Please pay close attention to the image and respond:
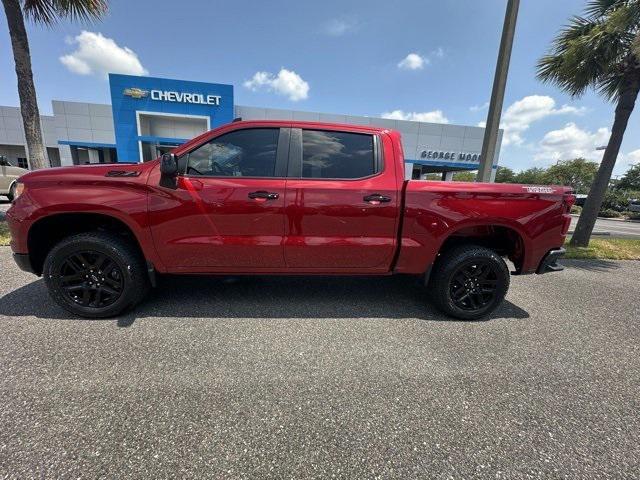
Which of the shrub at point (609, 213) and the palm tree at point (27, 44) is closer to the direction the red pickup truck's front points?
the palm tree

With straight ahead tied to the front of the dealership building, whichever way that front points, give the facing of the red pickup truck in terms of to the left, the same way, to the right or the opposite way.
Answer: to the right

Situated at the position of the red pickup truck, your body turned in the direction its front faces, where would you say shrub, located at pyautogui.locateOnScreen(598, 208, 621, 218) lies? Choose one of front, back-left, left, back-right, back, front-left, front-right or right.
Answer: back-right

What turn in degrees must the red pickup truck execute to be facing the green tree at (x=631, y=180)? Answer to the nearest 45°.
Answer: approximately 135° to its right

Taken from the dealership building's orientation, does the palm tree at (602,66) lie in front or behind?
in front

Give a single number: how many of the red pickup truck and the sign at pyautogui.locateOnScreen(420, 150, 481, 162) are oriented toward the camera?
1

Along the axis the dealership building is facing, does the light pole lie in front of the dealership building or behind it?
in front

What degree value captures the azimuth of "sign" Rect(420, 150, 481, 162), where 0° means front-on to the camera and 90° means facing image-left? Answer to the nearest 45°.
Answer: approximately 0°

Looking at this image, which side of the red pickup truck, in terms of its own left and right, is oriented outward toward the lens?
left

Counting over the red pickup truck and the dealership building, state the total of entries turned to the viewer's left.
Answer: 1

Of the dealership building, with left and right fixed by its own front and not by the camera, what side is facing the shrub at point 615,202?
left

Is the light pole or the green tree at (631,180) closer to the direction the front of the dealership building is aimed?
the light pole
